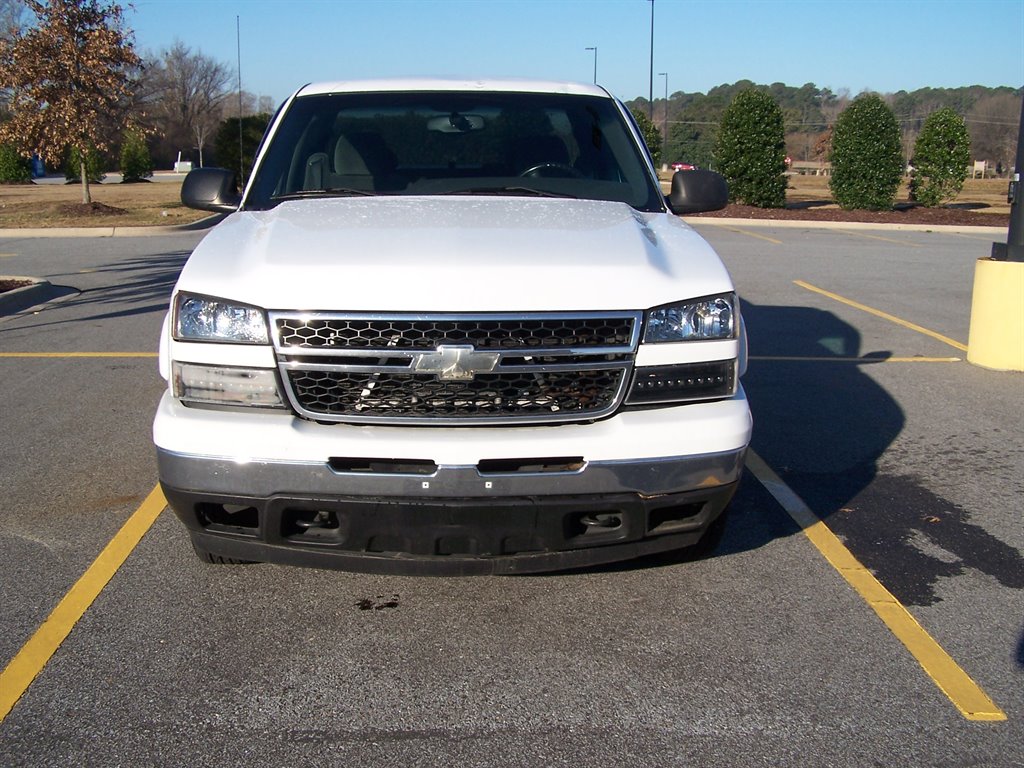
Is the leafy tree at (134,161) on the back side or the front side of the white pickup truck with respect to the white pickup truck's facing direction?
on the back side

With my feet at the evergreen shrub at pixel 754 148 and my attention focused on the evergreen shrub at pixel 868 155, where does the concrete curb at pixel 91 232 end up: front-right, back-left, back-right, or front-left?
back-right

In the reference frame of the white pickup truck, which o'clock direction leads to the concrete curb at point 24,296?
The concrete curb is roughly at 5 o'clock from the white pickup truck.

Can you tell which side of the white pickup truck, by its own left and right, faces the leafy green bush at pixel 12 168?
back

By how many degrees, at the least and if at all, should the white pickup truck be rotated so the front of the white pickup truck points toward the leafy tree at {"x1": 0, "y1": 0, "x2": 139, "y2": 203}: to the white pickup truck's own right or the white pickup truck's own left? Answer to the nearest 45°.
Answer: approximately 180°

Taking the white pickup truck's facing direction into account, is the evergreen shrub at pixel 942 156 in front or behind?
behind

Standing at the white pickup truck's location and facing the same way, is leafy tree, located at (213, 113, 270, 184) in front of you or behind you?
behind

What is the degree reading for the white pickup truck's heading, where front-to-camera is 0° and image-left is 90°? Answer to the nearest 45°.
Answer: approximately 0°

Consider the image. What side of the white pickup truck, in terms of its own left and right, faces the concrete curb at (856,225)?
back

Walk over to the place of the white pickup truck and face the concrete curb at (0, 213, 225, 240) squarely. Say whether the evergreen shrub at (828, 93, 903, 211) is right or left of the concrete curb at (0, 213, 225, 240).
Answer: right

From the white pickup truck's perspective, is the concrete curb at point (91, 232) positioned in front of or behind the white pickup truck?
behind

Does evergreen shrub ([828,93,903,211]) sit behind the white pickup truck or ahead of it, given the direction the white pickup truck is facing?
behind
